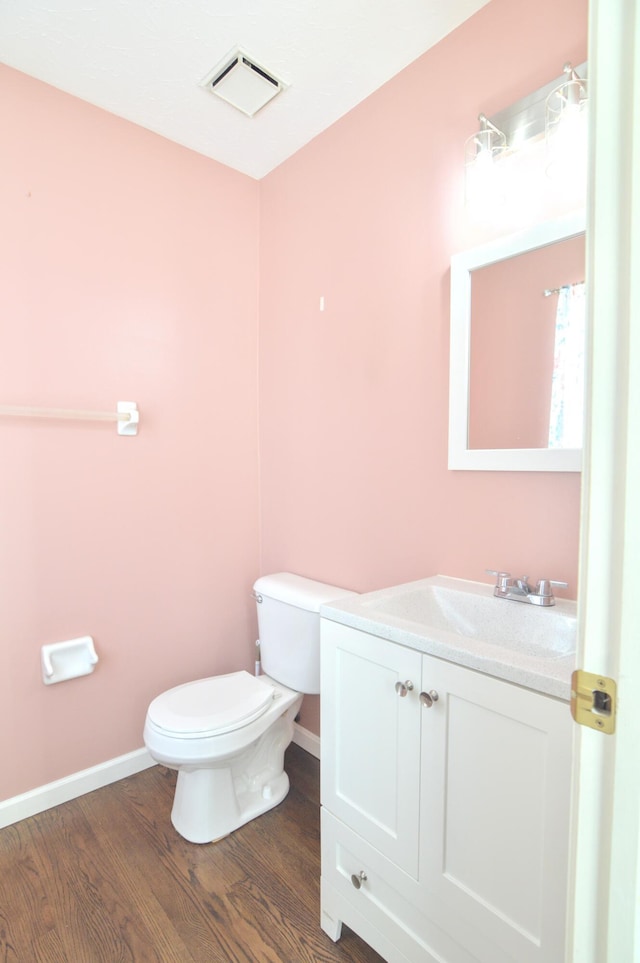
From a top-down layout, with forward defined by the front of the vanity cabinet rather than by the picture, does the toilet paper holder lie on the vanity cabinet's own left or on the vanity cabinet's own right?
on the vanity cabinet's own right

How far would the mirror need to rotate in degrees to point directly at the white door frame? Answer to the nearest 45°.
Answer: approximately 45° to its left

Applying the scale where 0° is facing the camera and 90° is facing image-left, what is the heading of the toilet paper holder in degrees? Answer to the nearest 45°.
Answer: approximately 315°

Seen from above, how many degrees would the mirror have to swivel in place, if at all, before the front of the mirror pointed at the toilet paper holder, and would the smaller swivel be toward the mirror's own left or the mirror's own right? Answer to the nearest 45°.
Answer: approximately 45° to the mirror's own right

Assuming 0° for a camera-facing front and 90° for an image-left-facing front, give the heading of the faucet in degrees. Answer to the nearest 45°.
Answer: approximately 45°

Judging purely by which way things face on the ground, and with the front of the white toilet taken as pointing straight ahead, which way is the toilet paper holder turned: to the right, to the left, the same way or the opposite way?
to the left

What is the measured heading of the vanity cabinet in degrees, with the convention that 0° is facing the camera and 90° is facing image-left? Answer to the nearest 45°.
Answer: approximately 45°
